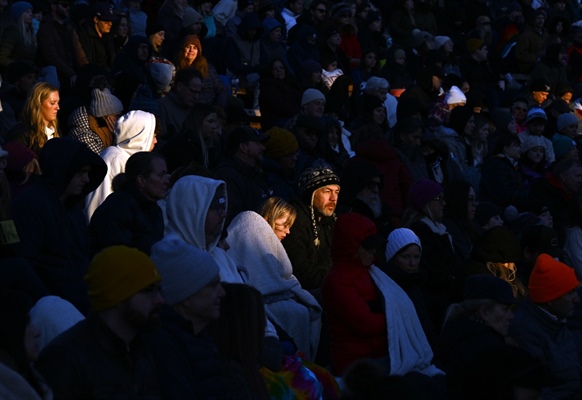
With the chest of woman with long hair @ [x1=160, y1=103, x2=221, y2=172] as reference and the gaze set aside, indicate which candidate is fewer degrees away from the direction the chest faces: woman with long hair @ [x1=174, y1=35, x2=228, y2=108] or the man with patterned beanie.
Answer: the man with patterned beanie

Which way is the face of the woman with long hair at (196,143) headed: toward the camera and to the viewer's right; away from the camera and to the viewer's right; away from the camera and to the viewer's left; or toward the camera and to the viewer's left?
toward the camera and to the viewer's right

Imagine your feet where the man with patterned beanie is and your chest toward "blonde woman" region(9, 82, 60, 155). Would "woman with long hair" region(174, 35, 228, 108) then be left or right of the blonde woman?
right

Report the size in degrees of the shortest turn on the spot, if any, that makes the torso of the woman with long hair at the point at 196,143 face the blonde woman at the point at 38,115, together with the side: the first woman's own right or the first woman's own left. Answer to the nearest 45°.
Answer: approximately 135° to the first woman's own right

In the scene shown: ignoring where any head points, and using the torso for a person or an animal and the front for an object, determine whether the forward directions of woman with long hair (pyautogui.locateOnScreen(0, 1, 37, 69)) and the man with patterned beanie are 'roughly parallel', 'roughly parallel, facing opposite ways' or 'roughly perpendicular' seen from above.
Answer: roughly parallel

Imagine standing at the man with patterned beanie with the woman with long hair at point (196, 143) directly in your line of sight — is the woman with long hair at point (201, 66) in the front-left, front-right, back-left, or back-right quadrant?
front-right

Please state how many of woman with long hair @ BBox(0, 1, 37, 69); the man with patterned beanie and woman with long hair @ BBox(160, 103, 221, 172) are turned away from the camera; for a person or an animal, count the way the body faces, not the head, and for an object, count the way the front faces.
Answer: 0

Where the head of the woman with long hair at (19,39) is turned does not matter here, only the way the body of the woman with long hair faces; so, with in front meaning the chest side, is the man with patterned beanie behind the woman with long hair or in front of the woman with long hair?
in front

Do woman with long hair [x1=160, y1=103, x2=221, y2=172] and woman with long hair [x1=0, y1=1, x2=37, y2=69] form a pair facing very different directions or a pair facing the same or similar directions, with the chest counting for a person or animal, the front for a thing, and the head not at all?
same or similar directions

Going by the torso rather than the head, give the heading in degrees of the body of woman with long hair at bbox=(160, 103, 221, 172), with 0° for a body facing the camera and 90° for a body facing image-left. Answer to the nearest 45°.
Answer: approximately 315°

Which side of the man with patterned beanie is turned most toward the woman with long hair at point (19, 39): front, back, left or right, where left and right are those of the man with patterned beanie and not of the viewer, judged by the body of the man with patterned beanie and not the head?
back
